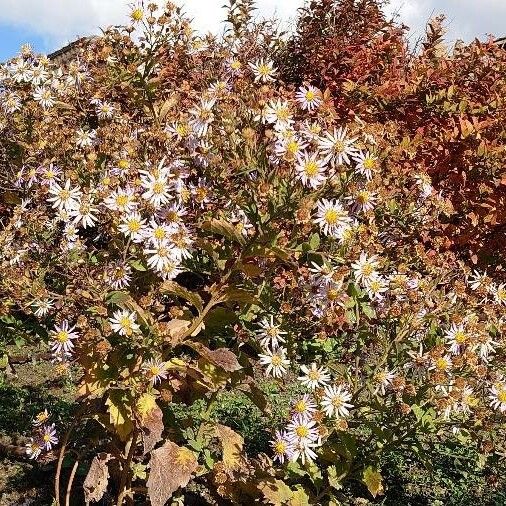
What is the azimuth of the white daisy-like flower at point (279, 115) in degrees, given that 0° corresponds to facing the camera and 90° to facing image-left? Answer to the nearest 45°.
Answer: approximately 0°
